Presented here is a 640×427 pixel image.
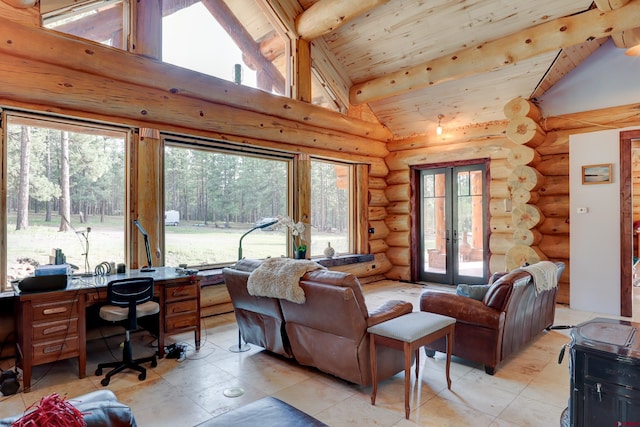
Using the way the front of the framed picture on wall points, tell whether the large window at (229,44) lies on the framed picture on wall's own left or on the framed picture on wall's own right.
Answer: on the framed picture on wall's own right

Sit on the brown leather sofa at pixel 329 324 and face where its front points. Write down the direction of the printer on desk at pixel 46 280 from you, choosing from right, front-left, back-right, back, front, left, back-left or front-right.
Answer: back-left

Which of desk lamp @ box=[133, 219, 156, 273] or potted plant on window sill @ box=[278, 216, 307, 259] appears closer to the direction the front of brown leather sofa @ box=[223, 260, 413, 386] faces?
the potted plant on window sill

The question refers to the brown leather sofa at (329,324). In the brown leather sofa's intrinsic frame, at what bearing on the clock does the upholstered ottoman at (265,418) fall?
The upholstered ottoman is roughly at 5 o'clock from the brown leather sofa.

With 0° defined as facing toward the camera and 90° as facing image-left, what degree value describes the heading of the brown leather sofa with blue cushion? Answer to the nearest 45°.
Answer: approximately 135°

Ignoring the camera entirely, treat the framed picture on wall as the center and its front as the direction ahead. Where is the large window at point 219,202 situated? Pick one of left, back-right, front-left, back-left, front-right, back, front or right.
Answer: front-right
